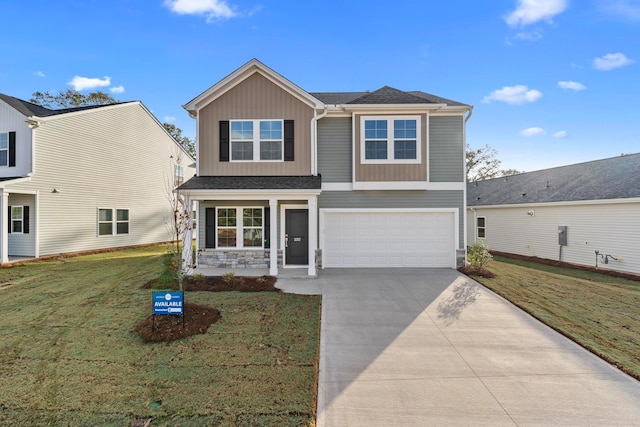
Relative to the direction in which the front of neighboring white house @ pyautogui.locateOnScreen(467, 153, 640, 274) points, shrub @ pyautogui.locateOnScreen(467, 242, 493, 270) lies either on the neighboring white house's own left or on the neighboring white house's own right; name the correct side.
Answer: on the neighboring white house's own right

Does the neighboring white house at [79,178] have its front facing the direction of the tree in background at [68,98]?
no

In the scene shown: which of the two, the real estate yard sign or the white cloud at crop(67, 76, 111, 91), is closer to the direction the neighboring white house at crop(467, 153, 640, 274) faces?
the real estate yard sign

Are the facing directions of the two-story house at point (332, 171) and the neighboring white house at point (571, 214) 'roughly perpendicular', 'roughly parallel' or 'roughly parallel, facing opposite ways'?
roughly parallel

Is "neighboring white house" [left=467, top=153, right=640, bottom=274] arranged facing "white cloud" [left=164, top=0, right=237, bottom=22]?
no

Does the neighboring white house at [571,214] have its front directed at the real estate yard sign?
no

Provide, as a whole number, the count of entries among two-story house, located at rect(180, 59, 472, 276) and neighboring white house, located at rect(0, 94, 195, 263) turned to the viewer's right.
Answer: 0

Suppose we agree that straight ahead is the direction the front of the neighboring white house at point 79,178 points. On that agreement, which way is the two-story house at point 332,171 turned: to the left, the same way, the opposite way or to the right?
the same way

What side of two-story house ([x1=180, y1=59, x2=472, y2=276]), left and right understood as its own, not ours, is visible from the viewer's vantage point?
front

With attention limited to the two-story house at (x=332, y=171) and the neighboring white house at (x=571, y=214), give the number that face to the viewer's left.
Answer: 0

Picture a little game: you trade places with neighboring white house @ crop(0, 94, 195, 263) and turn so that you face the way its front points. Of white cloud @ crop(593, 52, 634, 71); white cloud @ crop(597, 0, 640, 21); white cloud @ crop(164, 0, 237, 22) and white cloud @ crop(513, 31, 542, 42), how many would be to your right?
0
